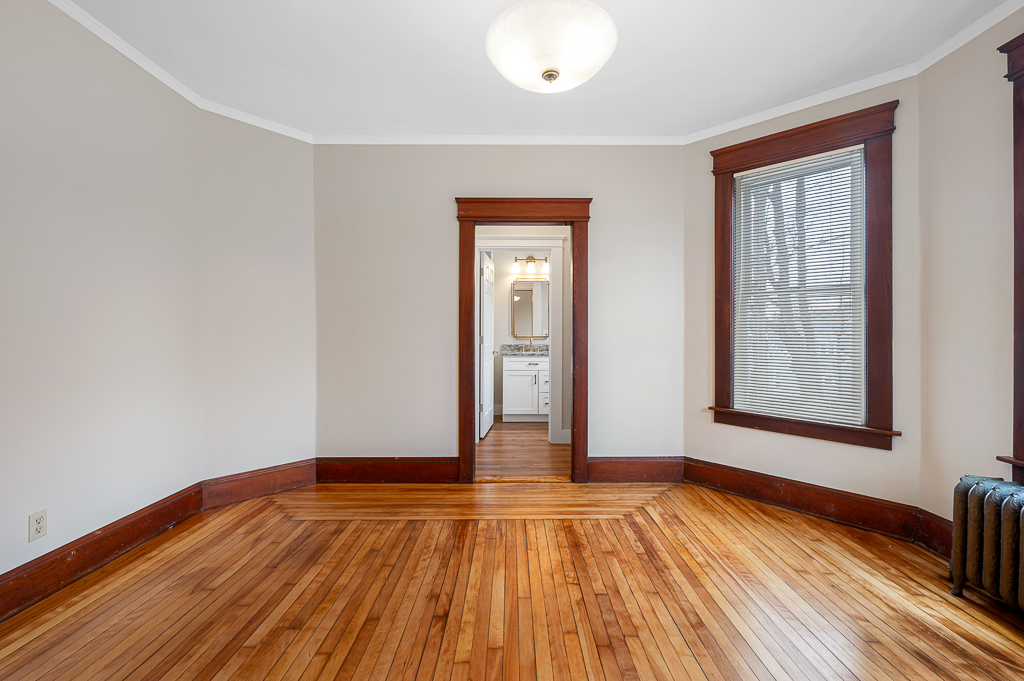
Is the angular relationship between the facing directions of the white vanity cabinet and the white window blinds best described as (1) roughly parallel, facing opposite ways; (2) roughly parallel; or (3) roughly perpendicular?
roughly perpendicular

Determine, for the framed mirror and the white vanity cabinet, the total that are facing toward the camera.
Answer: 2

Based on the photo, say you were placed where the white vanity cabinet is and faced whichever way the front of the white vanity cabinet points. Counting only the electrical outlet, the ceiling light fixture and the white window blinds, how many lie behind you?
0

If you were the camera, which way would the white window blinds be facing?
facing the viewer and to the left of the viewer

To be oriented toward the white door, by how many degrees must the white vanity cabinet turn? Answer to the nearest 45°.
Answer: approximately 45° to its right

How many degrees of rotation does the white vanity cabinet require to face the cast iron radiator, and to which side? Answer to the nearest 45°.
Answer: approximately 45° to its left

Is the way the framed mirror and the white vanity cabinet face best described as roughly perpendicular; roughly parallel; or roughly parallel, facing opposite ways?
roughly parallel

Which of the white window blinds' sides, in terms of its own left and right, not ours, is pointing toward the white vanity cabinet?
right

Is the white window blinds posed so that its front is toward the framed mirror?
no

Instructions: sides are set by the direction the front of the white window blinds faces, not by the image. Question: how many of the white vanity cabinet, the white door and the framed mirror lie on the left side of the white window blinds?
0

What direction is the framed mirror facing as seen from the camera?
toward the camera

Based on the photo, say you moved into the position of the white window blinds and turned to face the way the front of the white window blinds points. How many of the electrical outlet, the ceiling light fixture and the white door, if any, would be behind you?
0

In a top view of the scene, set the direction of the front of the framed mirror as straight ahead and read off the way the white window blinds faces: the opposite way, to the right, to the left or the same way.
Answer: to the right

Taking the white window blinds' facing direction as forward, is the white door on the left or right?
on its right
